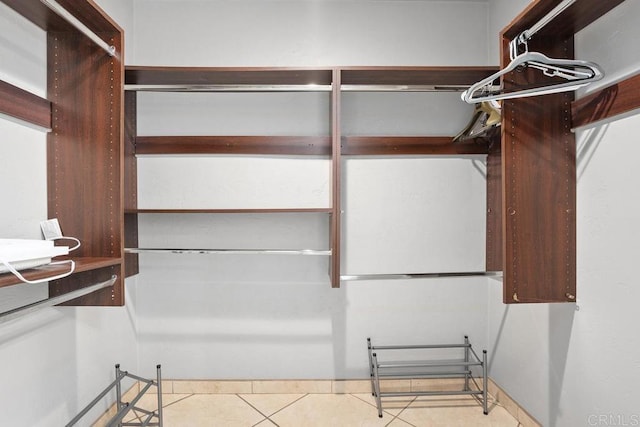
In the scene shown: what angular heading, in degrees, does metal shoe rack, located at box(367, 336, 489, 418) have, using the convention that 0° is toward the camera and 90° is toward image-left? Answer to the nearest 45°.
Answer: approximately 0°

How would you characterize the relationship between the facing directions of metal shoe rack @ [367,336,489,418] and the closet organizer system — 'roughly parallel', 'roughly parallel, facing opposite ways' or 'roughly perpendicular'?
roughly parallel

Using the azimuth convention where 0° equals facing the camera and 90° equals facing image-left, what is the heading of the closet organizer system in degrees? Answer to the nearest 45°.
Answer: approximately 0°

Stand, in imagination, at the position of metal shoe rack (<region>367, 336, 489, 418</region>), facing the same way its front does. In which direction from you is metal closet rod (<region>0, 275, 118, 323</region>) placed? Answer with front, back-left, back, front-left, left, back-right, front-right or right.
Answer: front-right

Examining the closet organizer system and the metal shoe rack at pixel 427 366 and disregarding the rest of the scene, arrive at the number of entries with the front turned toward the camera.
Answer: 2
